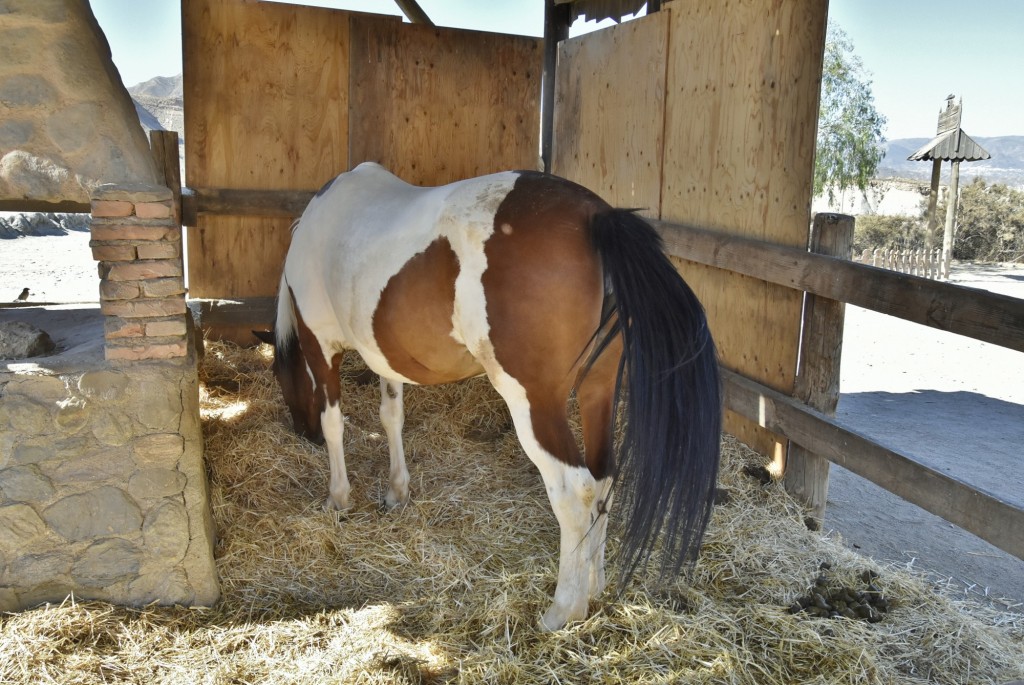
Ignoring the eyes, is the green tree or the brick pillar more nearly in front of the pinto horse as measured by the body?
the brick pillar

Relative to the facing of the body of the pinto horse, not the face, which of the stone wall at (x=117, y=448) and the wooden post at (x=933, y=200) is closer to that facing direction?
the stone wall

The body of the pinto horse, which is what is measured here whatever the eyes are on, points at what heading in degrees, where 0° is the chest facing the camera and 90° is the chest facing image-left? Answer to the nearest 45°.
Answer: approximately 135°

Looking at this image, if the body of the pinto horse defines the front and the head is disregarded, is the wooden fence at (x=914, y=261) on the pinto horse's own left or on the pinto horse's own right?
on the pinto horse's own right

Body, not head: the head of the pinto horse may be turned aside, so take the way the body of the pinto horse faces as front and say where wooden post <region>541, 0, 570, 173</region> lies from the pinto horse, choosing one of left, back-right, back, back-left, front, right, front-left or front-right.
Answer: front-right

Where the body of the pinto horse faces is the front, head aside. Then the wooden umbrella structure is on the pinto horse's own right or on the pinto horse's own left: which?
on the pinto horse's own right
